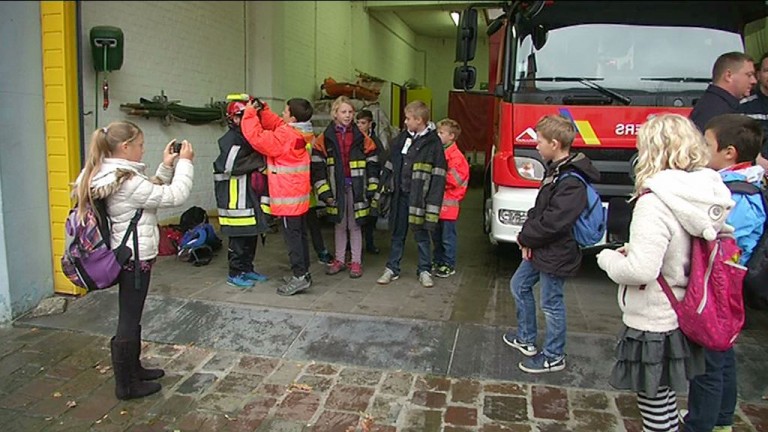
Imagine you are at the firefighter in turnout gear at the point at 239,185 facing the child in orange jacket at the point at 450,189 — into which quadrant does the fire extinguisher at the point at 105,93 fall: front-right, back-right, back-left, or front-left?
back-left

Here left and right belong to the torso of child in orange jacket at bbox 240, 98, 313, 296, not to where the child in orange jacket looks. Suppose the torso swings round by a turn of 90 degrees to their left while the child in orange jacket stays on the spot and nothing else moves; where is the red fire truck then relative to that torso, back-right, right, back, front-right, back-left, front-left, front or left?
left

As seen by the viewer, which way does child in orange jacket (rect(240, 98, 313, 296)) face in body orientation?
to the viewer's left

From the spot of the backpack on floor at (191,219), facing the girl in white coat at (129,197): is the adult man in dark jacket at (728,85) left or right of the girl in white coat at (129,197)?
left

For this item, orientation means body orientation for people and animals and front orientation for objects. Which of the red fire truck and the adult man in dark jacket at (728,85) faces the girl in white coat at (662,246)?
the red fire truck

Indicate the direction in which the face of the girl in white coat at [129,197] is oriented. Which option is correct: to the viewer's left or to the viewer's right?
to the viewer's right

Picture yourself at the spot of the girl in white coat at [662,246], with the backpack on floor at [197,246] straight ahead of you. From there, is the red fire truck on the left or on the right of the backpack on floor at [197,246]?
right

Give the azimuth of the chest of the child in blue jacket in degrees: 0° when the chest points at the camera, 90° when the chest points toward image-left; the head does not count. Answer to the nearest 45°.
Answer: approximately 90°

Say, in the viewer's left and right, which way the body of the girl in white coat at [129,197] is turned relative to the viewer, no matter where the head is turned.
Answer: facing to the right of the viewer
